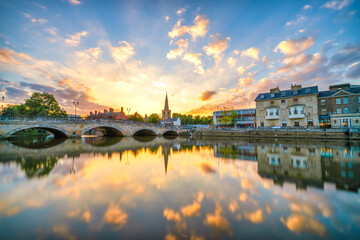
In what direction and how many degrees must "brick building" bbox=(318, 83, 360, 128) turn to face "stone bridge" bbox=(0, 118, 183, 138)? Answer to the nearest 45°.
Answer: approximately 45° to its right

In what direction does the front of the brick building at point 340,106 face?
toward the camera

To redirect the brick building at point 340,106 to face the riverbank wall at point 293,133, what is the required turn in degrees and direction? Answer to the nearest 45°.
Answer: approximately 45° to its right

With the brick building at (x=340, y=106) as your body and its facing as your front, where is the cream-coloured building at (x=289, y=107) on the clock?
The cream-coloured building is roughly at 3 o'clock from the brick building.
